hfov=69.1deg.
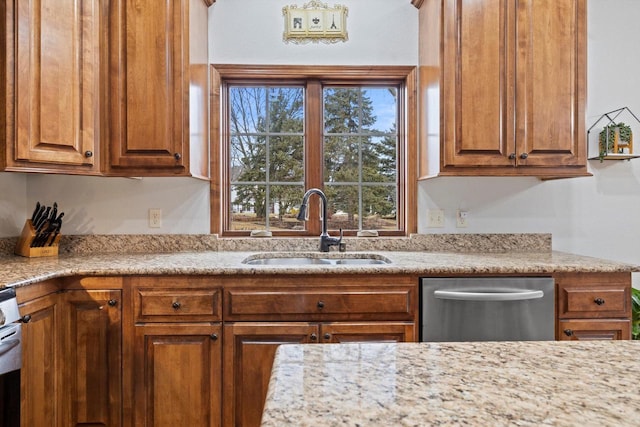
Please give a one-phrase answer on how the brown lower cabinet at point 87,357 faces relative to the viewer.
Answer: facing the viewer and to the right of the viewer

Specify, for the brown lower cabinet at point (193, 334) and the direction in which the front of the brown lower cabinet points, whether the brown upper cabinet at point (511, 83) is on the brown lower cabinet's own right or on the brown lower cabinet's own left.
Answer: on the brown lower cabinet's own left

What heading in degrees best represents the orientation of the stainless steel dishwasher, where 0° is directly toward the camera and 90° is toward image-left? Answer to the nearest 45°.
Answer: approximately 0°

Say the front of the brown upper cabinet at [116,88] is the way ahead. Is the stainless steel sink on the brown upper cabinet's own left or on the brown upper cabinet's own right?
on the brown upper cabinet's own left

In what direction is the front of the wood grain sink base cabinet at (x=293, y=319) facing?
toward the camera

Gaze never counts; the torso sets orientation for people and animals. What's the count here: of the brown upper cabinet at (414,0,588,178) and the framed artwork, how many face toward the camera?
2

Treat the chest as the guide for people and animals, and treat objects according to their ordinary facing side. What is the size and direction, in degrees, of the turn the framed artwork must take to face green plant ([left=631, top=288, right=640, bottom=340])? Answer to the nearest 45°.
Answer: approximately 90° to its left

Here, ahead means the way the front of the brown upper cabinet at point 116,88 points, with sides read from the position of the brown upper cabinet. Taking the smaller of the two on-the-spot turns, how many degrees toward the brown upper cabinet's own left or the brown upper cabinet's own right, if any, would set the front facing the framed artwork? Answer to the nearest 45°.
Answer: approximately 90° to the brown upper cabinet's own left

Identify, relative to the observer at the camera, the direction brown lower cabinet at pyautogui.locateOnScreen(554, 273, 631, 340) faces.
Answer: facing the viewer

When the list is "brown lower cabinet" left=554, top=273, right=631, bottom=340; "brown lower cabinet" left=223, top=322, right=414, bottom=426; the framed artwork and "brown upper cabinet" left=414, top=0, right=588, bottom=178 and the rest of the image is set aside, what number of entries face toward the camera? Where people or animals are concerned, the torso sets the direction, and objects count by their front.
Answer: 4
